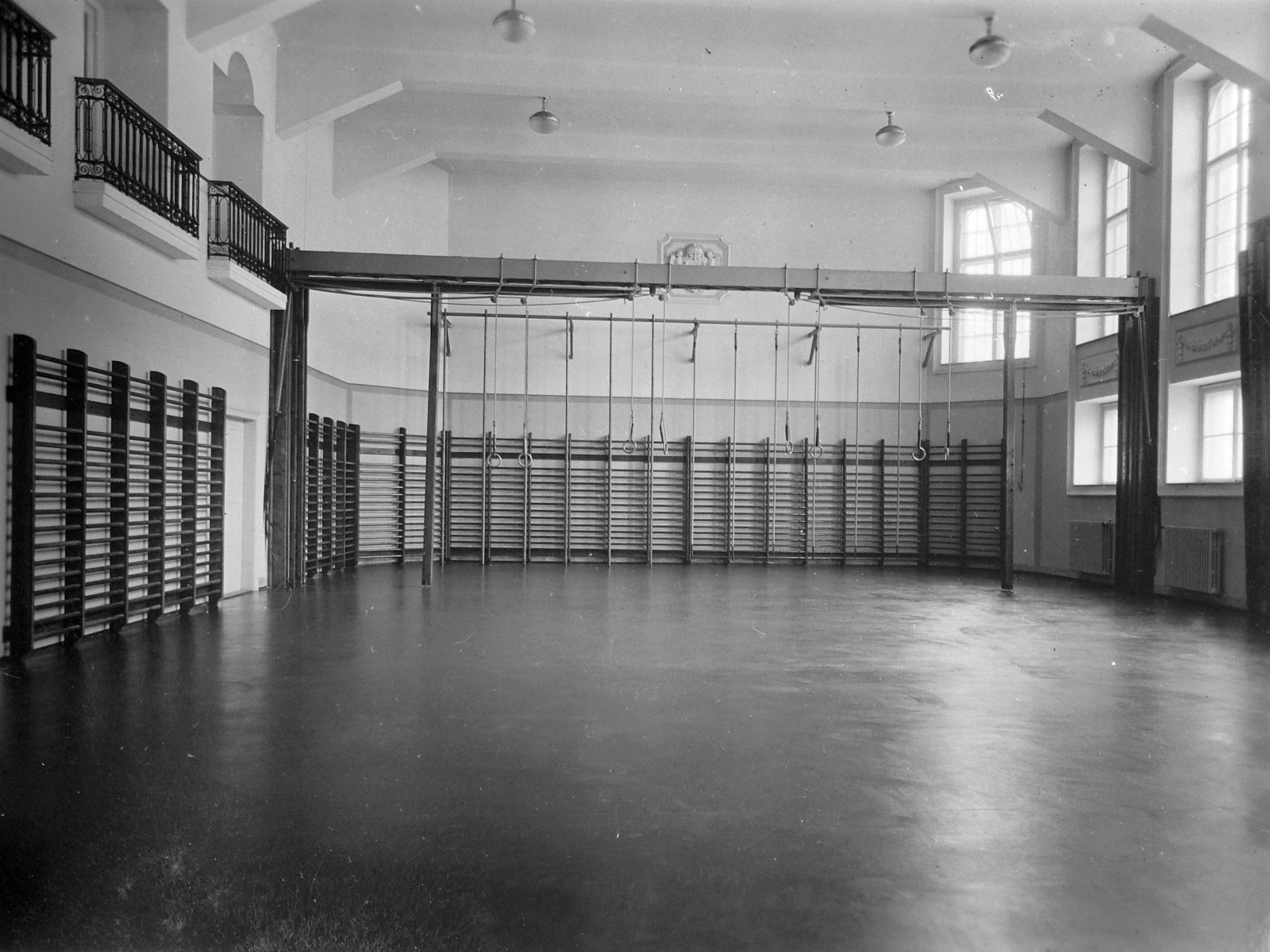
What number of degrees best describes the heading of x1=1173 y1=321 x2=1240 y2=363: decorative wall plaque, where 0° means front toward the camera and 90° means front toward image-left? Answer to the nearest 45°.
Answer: approximately 45°

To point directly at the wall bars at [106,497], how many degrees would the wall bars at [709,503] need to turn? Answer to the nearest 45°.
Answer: approximately 45° to its right

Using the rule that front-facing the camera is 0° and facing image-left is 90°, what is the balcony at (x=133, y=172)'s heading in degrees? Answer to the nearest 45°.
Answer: approximately 315°

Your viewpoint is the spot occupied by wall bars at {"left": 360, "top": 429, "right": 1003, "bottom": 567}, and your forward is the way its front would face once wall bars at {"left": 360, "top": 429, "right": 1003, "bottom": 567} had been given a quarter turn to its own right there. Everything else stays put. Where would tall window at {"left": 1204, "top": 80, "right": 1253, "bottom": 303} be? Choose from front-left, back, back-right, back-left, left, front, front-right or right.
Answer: back-left

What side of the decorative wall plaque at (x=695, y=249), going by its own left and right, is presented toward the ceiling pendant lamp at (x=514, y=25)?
front

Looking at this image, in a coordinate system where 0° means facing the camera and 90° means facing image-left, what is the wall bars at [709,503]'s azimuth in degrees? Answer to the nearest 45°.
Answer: approximately 0°

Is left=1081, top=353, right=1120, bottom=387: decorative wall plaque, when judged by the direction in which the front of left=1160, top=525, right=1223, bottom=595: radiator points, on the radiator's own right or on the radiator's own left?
on the radiator's own right

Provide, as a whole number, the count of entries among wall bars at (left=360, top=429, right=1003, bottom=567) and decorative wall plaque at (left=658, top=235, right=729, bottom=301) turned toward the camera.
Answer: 2

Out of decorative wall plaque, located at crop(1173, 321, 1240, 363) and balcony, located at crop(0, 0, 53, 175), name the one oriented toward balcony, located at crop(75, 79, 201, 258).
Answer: the decorative wall plaque

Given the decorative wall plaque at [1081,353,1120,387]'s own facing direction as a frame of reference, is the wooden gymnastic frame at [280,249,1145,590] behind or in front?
in front

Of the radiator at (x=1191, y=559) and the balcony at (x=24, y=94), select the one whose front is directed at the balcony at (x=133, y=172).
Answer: the radiator

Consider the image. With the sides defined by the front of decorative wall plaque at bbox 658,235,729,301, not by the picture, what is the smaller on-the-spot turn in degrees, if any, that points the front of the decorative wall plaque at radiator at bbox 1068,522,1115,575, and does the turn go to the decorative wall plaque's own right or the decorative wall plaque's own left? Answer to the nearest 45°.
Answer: approximately 45° to the decorative wall plaque's own left

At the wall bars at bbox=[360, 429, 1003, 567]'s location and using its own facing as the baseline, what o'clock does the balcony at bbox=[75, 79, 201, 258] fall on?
The balcony is roughly at 1 o'clock from the wall bars.

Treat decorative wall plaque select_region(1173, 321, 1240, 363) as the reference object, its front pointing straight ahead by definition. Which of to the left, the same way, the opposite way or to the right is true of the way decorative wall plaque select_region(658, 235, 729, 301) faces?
to the left
